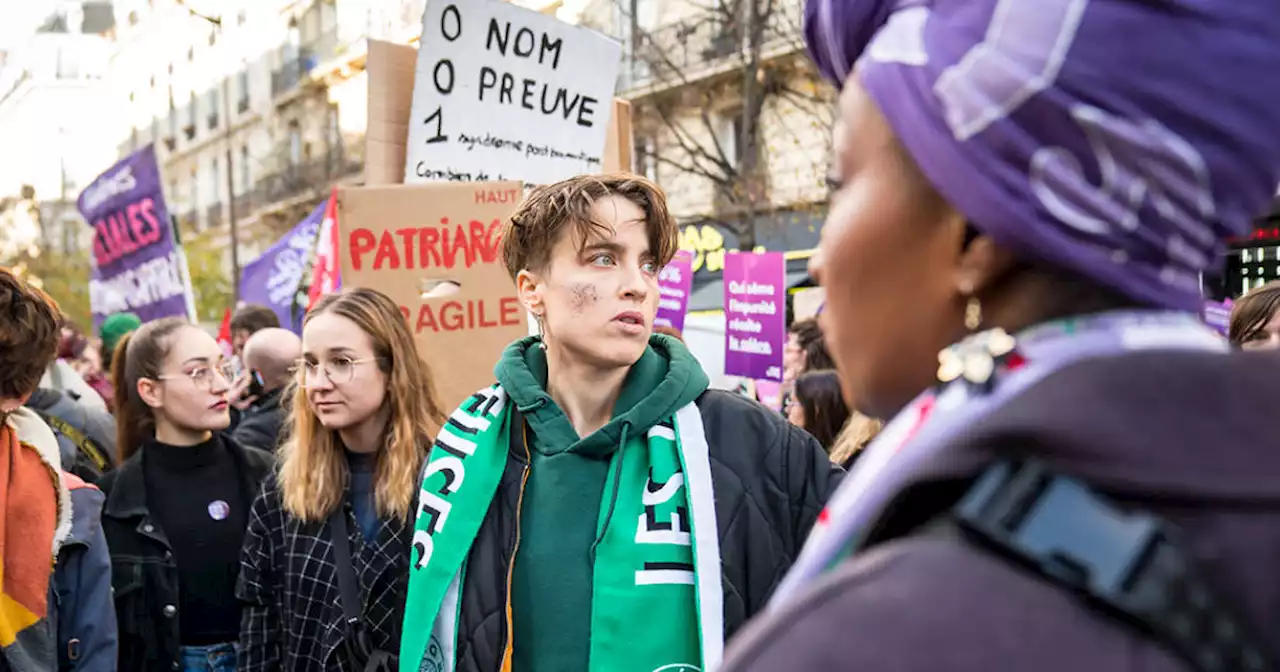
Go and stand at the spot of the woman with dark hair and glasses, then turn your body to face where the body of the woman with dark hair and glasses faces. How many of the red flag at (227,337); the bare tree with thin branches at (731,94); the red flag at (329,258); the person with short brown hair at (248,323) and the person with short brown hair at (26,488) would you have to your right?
1

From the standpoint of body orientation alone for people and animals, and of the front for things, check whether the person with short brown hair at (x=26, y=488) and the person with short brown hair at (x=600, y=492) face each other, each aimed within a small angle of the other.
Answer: no

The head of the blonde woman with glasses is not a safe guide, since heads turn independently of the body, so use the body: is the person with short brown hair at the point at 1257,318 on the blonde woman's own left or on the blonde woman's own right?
on the blonde woman's own left

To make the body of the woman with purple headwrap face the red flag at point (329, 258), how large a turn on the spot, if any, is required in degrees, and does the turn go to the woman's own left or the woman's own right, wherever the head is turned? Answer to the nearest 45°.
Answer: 0° — they already face it

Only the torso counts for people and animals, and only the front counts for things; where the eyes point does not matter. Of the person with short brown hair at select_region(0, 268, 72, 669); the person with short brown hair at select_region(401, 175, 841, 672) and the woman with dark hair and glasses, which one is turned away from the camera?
the person with short brown hair at select_region(0, 268, 72, 669)

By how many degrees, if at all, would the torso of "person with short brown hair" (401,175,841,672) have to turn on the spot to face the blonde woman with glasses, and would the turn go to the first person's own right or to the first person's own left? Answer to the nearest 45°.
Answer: approximately 135° to the first person's own right

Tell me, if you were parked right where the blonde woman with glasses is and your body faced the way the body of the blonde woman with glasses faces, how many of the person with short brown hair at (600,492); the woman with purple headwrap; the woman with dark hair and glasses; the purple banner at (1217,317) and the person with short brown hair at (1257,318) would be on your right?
1

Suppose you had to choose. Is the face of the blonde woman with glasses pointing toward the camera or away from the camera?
toward the camera

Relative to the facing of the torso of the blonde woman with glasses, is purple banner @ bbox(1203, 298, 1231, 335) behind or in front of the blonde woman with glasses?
behind

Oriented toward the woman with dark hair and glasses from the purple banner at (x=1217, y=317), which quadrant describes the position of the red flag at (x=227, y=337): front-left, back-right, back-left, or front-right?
front-right

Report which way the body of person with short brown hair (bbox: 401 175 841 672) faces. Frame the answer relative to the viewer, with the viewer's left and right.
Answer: facing the viewer

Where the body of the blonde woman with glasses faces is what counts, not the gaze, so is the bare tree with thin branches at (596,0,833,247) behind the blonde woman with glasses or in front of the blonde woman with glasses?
behind

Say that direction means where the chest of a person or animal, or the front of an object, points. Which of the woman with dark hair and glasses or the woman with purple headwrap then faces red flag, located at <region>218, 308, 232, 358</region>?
the woman with purple headwrap

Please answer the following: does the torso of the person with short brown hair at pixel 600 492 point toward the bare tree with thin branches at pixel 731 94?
no
